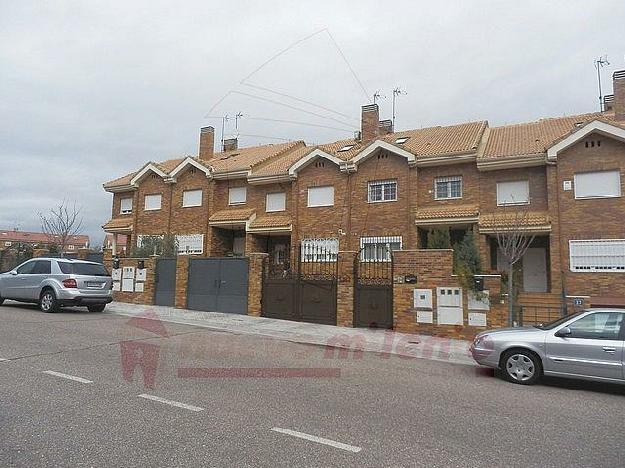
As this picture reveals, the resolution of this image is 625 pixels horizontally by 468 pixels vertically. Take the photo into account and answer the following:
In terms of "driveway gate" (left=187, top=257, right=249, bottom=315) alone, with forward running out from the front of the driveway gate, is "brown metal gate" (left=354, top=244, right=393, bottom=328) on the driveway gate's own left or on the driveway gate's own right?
on the driveway gate's own left

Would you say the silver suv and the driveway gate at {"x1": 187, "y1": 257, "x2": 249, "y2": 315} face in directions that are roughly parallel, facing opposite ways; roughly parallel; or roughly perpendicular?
roughly perpendicular

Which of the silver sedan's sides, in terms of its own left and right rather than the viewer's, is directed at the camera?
left

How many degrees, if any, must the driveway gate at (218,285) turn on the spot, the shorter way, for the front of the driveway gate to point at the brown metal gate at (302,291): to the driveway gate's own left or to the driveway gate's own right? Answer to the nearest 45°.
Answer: approximately 90° to the driveway gate's own left

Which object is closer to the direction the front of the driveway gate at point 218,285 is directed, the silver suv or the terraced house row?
the silver suv

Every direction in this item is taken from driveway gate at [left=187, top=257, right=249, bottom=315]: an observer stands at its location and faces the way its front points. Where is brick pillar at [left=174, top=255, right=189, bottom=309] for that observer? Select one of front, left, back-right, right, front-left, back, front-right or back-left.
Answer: right

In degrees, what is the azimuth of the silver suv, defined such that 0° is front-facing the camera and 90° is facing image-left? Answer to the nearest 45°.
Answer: approximately 135°

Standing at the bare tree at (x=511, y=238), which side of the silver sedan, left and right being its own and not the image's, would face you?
right

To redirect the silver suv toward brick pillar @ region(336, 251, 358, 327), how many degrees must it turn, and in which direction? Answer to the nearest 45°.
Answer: approximately 180°

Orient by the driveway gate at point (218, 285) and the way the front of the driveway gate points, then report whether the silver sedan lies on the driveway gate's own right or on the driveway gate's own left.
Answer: on the driveway gate's own left

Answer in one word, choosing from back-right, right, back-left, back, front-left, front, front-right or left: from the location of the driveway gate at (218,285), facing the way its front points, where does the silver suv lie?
front-right

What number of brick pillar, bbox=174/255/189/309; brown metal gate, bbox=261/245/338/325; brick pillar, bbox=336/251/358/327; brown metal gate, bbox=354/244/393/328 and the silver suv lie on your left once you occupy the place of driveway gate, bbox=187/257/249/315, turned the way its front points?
3

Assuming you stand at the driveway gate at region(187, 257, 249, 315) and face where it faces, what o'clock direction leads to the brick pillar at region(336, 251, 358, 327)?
The brick pillar is roughly at 9 o'clock from the driveway gate.
